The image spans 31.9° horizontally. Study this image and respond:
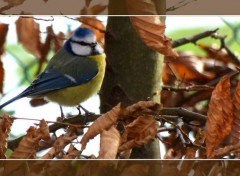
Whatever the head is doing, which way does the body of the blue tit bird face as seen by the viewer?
to the viewer's right
